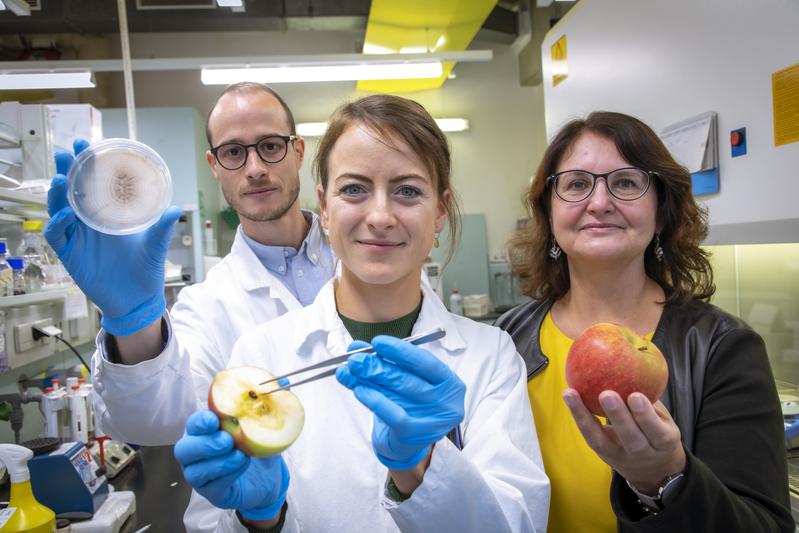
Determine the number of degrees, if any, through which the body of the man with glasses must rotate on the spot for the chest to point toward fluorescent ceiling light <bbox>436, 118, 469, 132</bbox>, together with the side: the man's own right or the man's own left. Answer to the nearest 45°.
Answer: approximately 135° to the man's own left

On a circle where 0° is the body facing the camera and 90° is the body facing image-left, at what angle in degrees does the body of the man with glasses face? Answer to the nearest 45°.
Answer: approximately 0°

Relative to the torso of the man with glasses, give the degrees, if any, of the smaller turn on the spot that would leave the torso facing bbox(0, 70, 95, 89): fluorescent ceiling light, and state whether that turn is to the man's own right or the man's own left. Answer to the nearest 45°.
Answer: approximately 180°

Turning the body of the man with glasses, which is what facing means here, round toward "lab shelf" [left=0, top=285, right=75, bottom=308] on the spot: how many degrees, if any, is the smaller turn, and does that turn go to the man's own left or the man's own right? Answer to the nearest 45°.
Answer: approximately 135° to the man's own right

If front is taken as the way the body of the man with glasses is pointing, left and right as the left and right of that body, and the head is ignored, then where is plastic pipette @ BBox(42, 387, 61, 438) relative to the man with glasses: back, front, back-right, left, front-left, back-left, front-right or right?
back-right

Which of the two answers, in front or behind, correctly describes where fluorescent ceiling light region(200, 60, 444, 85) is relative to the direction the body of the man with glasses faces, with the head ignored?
behind
